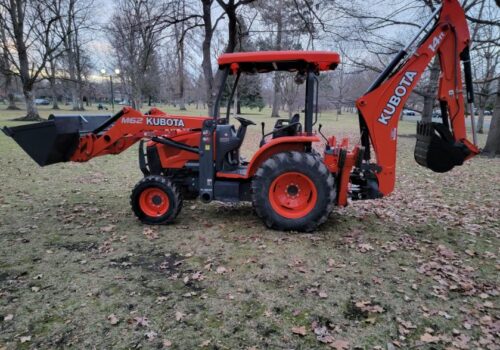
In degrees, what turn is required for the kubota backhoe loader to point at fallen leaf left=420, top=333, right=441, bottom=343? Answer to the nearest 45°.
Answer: approximately 90° to its left

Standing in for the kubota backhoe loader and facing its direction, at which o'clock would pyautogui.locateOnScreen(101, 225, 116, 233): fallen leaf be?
The fallen leaf is roughly at 12 o'clock from the kubota backhoe loader.

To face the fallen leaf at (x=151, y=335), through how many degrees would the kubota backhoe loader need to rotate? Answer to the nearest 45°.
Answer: approximately 45° to its left

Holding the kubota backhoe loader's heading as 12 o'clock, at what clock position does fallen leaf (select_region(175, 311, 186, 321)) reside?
The fallen leaf is roughly at 10 o'clock from the kubota backhoe loader.

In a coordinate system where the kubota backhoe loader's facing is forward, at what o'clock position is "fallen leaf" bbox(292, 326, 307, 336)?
The fallen leaf is roughly at 9 o'clock from the kubota backhoe loader.

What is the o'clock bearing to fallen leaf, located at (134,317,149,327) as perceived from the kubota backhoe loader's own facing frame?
The fallen leaf is roughly at 10 o'clock from the kubota backhoe loader.

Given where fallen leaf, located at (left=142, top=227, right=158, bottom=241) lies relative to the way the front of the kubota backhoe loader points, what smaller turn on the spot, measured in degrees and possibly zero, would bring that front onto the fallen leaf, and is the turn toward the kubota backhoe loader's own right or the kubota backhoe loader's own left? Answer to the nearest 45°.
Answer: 0° — it already faces it

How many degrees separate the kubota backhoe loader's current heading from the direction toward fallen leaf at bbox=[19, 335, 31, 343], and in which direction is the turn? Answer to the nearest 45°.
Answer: approximately 45° to its left

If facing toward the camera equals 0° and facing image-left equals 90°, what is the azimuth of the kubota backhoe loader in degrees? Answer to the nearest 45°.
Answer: approximately 90°

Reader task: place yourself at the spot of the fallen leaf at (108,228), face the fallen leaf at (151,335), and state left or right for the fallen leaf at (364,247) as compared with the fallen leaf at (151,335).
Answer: left

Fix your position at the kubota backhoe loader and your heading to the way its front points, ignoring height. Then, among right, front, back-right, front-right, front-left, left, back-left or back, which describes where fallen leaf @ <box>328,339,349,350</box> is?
left
